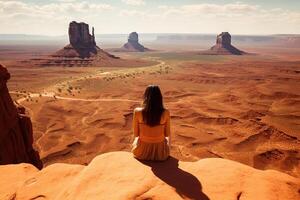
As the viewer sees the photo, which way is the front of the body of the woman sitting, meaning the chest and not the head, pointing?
away from the camera

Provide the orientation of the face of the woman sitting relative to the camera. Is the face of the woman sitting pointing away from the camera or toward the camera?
away from the camera
